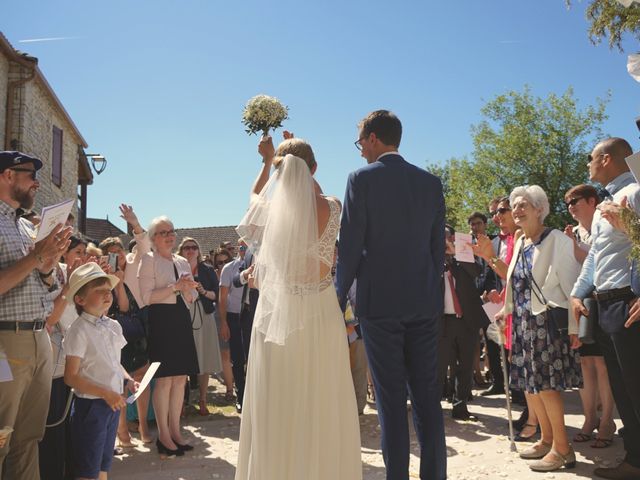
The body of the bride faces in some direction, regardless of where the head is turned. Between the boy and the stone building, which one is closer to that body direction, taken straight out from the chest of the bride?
the stone building

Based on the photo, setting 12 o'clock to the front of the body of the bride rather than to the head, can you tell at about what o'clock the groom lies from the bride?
The groom is roughly at 3 o'clock from the bride.

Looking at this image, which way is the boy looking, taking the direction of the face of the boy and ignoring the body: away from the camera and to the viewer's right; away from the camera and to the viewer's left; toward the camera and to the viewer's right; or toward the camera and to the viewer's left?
toward the camera and to the viewer's right

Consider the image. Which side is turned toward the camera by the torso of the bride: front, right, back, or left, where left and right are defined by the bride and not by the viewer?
back

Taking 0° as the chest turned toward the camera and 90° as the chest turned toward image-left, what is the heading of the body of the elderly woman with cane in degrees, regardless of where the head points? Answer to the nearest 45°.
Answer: approximately 45°

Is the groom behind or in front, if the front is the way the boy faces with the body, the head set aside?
in front

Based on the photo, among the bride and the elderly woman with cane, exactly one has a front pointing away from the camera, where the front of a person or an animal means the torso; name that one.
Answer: the bride

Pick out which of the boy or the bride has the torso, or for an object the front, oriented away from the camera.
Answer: the bride

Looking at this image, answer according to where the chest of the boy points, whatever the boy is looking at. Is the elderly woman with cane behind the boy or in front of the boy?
in front
